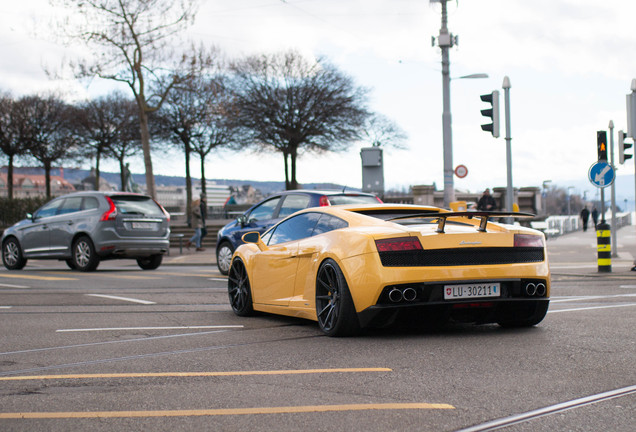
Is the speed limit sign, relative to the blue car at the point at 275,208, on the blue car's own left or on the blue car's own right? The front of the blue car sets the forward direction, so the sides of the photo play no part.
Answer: on the blue car's own right

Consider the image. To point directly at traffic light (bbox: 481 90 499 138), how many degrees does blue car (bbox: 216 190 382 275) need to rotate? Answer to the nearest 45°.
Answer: approximately 90° to its right

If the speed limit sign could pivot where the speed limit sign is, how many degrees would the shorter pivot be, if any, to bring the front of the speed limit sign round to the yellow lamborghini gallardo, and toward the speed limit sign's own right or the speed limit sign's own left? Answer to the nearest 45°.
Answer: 0° — it already faces it

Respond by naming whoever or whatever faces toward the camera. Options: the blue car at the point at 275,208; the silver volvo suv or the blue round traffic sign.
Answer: the blue round traffic sign

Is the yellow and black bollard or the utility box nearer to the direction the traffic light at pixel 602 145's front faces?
the yellow and black bollard

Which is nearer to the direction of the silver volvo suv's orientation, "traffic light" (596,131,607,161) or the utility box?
the utility box

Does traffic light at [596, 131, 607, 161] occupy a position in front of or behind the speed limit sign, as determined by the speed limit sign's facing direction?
in front

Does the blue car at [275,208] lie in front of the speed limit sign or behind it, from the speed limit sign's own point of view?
in front

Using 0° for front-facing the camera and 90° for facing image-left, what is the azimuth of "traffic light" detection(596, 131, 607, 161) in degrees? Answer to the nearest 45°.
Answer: approximately 0°

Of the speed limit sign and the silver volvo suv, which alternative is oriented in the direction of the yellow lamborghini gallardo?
the speed limit sign

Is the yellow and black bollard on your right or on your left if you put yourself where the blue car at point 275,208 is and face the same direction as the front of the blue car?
on your right
